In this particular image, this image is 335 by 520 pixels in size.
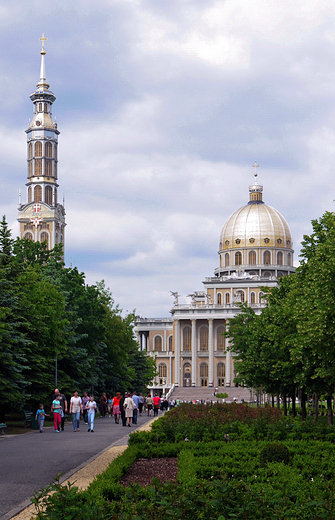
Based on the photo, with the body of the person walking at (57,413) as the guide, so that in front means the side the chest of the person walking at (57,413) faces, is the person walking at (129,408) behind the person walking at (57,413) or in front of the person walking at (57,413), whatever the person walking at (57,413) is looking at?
behind

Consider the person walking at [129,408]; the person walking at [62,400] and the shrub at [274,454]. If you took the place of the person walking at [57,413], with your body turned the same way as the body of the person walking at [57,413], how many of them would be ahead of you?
1

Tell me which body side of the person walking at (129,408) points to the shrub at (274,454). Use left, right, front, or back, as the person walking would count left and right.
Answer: back

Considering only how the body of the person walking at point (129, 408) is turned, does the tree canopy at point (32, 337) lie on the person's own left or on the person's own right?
on the person's own left

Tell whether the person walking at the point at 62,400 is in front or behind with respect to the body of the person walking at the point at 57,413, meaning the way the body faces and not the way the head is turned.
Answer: behind

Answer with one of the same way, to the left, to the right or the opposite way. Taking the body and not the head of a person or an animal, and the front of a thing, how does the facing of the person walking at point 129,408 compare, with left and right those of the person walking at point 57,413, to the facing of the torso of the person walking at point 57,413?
the opposite way

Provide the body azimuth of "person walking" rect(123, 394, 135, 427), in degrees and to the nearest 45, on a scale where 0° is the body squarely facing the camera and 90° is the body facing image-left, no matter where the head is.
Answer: approximately 180°

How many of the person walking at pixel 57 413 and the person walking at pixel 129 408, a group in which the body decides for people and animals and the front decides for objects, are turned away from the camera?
1

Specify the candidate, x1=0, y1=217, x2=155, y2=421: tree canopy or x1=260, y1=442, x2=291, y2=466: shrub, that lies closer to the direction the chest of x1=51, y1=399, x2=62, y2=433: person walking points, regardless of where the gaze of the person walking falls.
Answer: the shrub
